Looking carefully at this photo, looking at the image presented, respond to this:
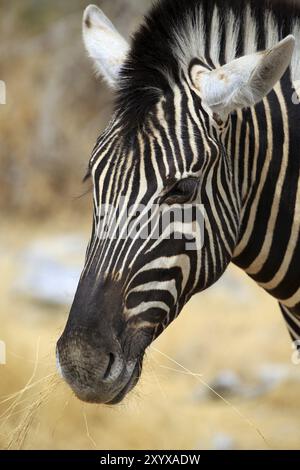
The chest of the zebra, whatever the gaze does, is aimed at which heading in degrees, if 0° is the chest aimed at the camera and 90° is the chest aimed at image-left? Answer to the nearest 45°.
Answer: approximately 45°
